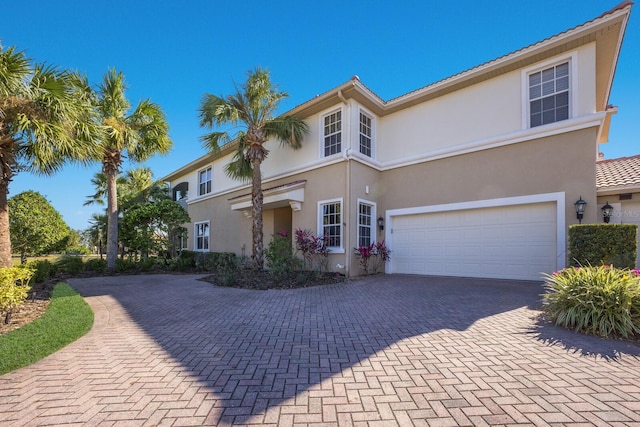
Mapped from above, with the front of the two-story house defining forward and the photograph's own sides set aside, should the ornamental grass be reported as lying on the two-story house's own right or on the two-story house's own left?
on the two-story house's own left

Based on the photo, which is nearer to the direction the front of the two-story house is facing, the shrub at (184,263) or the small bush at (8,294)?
the small bush

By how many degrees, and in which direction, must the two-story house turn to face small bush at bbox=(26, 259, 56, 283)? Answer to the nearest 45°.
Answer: approximately 45° to its right

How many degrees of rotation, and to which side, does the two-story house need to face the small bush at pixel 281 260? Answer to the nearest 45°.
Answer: approximately 45° to its right

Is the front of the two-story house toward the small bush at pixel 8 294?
yes

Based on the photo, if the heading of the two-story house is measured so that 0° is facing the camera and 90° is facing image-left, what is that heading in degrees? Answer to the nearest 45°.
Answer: approximately 45°

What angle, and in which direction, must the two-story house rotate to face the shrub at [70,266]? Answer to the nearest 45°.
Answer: approximately 45° to its right
